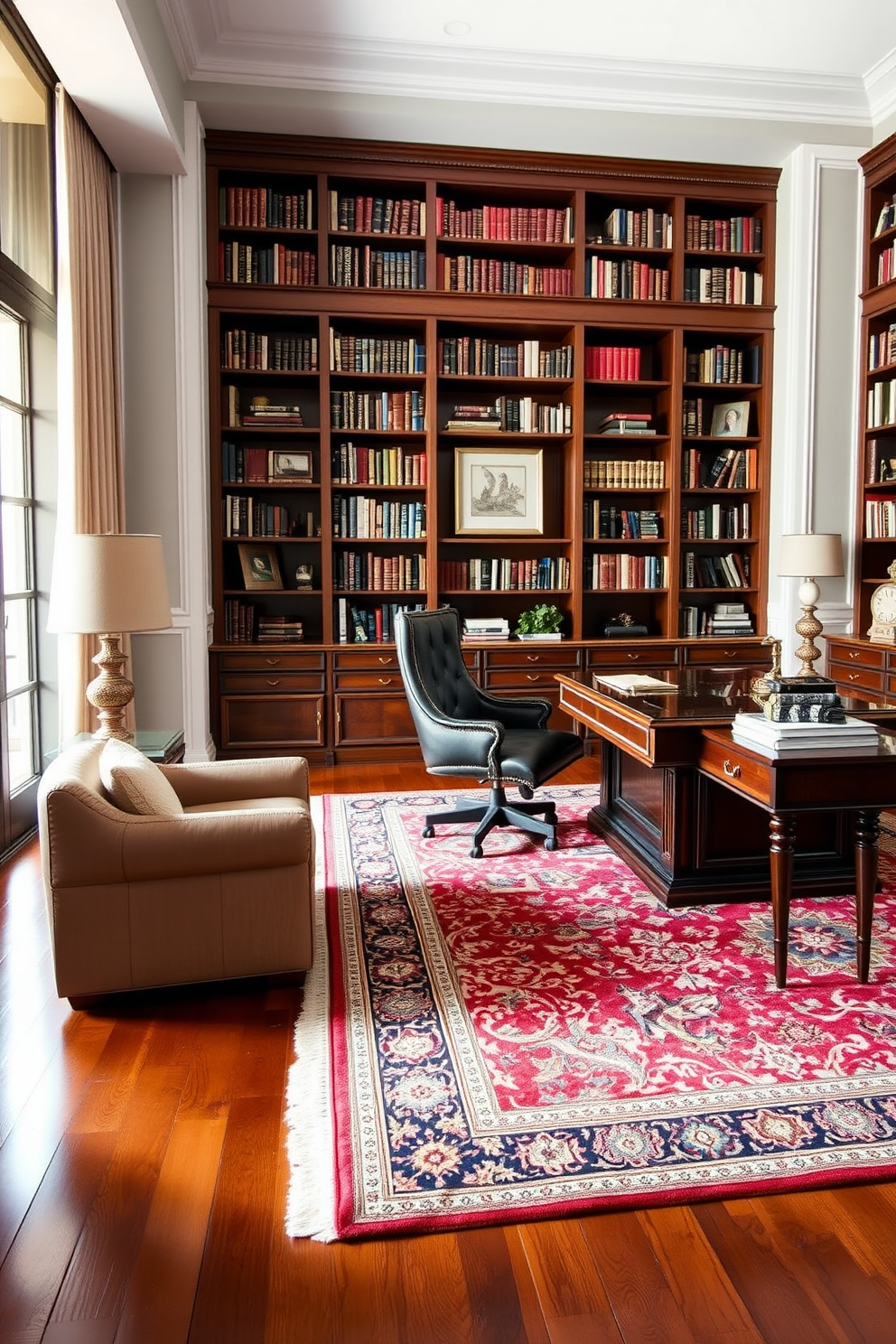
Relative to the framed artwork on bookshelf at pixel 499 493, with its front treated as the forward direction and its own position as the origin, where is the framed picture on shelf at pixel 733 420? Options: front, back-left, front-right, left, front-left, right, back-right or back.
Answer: left

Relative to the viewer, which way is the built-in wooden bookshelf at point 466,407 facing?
toward the camera

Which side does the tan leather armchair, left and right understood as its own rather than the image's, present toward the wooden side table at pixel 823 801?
front

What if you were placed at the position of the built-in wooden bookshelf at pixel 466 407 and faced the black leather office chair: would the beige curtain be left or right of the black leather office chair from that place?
right

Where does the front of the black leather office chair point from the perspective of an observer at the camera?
facing the viewer and to the right of the viewer

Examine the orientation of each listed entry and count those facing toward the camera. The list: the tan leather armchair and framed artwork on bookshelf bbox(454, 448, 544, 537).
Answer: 1

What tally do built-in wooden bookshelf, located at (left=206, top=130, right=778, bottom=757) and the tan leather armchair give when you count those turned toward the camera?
1

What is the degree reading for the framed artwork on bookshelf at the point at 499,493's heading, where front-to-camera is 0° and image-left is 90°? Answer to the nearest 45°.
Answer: approximately 0°

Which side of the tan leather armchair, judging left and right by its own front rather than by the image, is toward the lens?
right

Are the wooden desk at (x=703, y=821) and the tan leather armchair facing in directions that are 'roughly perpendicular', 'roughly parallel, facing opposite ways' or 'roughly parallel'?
roughly parallel, facing opposite ways

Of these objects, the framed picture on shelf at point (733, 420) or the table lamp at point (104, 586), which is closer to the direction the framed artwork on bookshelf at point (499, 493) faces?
the table lamp

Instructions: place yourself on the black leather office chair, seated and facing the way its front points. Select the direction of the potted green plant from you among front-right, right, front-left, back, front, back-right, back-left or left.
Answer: back-left

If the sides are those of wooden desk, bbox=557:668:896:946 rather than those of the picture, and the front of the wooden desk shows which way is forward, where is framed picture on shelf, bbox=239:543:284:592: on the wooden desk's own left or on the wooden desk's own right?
on the wooden desk's own right

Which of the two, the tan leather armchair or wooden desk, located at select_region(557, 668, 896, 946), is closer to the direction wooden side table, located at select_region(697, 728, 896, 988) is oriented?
the tan leather armchair

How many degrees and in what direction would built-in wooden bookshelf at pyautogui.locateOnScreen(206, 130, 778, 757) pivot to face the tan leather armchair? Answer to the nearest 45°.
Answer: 0° — it already faces it

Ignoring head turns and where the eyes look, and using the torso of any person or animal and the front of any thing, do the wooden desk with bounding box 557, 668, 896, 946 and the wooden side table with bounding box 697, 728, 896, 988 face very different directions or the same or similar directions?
same or similar directions

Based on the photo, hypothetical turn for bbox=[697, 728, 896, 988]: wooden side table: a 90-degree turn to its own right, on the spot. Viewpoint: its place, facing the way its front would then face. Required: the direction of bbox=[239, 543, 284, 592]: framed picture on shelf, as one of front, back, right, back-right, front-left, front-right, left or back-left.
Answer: front

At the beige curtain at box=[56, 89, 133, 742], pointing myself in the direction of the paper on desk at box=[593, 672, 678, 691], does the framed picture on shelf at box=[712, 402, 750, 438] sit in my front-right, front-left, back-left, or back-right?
front-left

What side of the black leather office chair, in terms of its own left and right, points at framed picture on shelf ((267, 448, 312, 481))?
back
